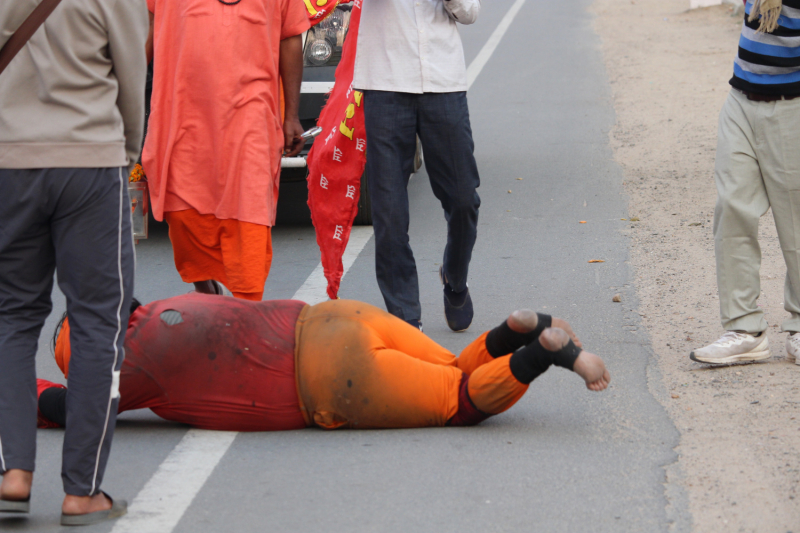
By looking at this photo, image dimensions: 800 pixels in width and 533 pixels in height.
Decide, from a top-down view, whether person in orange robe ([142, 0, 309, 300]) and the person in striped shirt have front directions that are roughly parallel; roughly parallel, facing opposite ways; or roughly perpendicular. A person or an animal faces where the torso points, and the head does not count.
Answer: roughly perpendicular

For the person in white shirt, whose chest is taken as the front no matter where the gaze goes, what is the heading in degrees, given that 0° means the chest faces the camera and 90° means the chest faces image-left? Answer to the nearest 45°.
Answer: approximately 0°

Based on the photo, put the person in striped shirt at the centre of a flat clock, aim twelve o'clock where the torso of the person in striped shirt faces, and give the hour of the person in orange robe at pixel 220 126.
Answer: The person in orange robe is roughly at 1 o'clock from the person in striped shirt.

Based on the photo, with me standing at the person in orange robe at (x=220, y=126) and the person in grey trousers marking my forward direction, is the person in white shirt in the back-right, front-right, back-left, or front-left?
front-left

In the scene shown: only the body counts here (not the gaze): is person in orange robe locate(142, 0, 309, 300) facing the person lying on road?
yes

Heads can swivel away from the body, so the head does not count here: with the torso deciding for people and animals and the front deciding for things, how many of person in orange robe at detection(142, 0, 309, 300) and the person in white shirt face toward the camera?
2

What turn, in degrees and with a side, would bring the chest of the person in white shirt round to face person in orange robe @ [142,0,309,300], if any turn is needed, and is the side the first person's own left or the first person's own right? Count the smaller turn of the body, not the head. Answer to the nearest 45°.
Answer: approximately 90° to the first person's own right
